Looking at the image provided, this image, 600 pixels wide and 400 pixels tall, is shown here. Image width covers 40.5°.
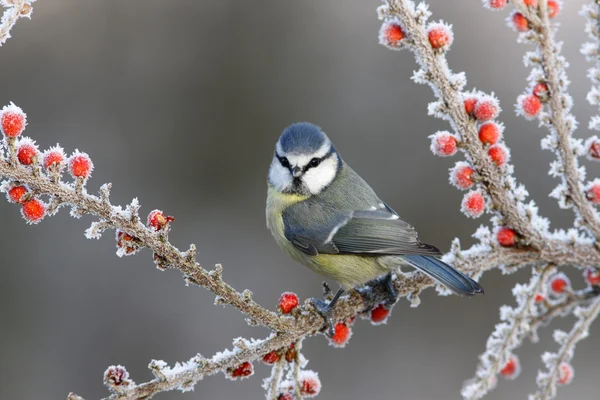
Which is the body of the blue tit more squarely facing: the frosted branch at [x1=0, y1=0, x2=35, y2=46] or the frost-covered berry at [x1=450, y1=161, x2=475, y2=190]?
the frosted branch

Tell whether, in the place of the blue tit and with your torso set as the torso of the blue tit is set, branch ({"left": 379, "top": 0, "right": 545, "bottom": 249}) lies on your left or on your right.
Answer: on your left

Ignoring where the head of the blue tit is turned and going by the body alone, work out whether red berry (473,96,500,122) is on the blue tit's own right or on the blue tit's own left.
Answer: on the blue tit's own left

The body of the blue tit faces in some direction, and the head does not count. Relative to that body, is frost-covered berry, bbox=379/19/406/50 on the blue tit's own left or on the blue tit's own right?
on the blue tit's own left

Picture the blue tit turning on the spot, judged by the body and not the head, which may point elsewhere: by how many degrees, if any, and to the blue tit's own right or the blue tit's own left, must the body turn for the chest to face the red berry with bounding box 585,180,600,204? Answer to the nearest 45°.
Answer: approximately 135° to the blue tit's own left

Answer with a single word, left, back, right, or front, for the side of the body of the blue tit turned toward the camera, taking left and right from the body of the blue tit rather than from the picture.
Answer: left

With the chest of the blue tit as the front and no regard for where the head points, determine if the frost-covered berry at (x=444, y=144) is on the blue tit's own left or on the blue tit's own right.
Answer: on the blue tit's own left
